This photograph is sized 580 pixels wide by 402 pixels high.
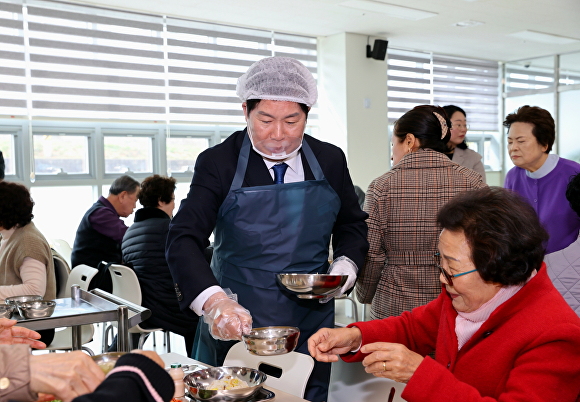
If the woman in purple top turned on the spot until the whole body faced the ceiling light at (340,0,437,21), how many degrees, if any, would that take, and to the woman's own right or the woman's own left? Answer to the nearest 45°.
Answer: approximately 90° to the woman's own right

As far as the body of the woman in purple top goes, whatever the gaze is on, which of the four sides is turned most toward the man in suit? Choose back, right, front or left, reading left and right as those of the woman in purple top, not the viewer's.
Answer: front

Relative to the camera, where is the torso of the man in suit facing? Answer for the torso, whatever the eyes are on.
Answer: toward the camera

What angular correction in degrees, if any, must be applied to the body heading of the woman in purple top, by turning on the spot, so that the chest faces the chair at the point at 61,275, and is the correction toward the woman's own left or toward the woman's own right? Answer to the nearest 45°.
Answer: approximately 45° to the woman's own right

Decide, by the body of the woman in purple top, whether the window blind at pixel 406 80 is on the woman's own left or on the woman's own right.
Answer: on the woman's own right

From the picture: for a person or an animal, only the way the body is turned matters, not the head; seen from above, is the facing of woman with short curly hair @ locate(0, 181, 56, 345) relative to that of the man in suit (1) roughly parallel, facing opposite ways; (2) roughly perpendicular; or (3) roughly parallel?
roughly perpendicular

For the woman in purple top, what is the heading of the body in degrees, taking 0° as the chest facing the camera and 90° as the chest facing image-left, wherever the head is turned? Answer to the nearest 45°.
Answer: approximately 45°

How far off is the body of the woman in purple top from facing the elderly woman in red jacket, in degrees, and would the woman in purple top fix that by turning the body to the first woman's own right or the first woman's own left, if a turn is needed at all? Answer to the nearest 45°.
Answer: approximately 45° to the first woman's own left

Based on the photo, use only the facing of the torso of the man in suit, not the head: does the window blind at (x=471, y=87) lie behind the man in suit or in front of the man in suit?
behind

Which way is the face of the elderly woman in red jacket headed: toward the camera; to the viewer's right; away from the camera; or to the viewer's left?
to the viewer's left

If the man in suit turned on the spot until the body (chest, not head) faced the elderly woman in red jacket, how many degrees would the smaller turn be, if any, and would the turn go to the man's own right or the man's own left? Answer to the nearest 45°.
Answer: approximately 45° to the man's own left

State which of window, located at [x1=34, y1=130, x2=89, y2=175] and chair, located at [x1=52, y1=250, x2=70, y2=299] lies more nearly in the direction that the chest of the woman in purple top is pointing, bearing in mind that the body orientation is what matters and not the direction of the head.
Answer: the chair

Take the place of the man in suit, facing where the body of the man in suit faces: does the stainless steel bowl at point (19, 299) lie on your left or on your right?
on your right

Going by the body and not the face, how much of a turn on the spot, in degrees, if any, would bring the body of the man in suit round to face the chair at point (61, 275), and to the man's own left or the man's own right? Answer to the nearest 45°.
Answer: approximately 135° to the man's own right
